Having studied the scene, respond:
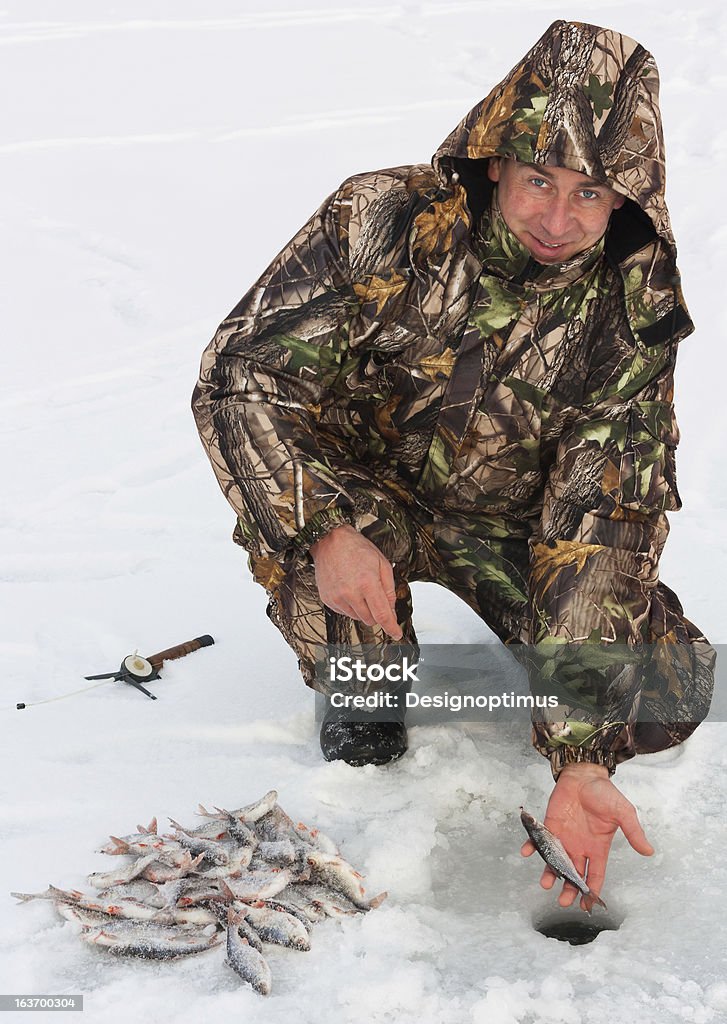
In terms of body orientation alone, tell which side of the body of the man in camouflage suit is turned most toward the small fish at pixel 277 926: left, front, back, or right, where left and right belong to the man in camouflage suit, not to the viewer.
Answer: front

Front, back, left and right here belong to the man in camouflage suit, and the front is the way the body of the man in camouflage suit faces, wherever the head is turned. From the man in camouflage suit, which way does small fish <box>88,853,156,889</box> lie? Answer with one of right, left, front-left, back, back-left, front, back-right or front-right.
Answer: front-right

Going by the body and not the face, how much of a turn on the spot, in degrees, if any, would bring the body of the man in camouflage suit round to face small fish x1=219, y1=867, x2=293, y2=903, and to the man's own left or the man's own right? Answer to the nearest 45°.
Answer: approximately 45° to the man's own right

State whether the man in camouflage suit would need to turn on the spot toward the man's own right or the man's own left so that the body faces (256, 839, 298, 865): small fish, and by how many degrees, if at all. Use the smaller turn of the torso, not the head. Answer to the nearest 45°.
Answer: approximately 45° to the man's own right

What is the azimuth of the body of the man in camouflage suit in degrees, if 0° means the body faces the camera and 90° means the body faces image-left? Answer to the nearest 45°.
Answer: approximately 0°
